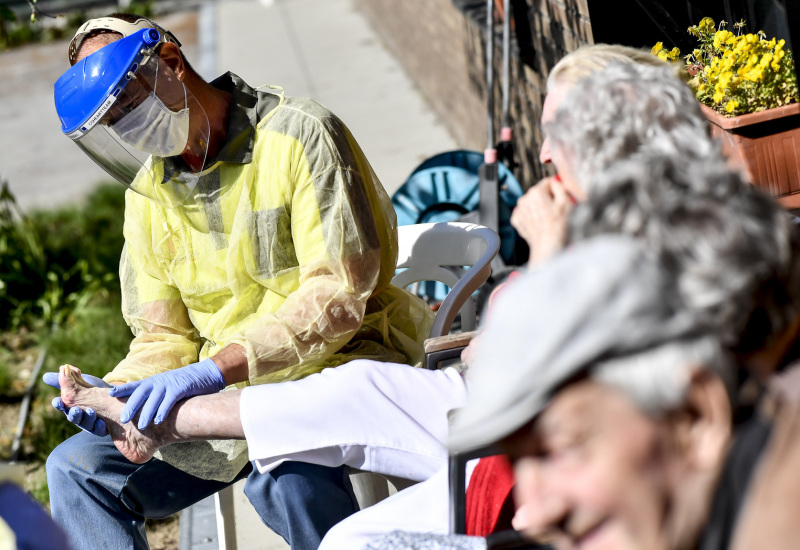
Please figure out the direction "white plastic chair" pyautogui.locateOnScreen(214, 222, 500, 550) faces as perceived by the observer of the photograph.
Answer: facing the viewer and to the left of the viewer
